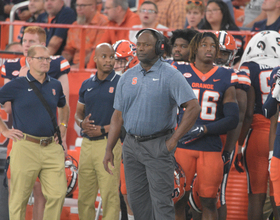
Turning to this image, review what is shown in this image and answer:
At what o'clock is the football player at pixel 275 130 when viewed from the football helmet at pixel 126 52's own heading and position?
The football player is roughly at 9 o'clock from the football helmet.

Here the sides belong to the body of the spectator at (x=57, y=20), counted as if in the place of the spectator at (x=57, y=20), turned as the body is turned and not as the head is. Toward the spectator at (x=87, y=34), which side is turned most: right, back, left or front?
left

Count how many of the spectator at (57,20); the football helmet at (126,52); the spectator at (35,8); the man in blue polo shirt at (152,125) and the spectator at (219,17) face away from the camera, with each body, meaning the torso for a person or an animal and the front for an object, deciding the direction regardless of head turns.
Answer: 0

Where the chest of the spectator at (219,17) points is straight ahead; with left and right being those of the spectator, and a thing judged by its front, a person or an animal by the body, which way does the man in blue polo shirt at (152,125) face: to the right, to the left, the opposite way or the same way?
the same way

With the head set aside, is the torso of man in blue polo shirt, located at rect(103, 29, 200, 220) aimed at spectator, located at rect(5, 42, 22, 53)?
no

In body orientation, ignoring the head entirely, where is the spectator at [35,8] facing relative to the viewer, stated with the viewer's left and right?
facing the viewer and to the left of the viewer

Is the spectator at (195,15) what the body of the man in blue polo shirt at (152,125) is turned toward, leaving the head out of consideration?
no

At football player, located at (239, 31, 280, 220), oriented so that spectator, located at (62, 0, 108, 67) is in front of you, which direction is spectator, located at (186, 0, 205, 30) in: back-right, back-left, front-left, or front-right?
front-right

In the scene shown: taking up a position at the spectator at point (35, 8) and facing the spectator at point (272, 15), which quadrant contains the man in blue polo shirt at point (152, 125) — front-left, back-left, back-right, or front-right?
front-right

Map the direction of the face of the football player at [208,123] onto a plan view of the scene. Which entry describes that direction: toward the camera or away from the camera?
toward the camera

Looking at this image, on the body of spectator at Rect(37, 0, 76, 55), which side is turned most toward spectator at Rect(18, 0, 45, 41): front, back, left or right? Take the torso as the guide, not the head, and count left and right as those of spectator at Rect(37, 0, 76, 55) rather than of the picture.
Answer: right

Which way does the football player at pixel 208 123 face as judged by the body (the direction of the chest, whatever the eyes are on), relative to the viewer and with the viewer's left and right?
facing the viewer

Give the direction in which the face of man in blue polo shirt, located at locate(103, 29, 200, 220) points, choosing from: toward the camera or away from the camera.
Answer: toward the camera

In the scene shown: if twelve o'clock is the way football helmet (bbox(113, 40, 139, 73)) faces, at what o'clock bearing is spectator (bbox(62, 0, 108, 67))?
The spectator is roughly at 4 o'clock from the football helmet.

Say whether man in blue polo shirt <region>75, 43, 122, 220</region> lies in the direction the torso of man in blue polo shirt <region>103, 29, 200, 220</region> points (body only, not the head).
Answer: no
